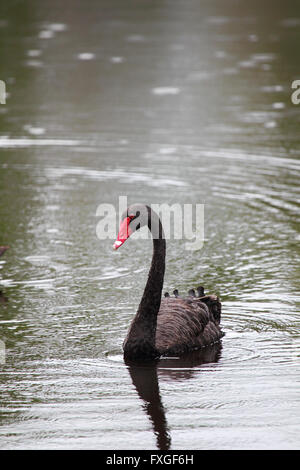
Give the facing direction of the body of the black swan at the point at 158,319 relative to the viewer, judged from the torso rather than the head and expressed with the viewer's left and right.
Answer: facing the viewer and to the left of the viewer
